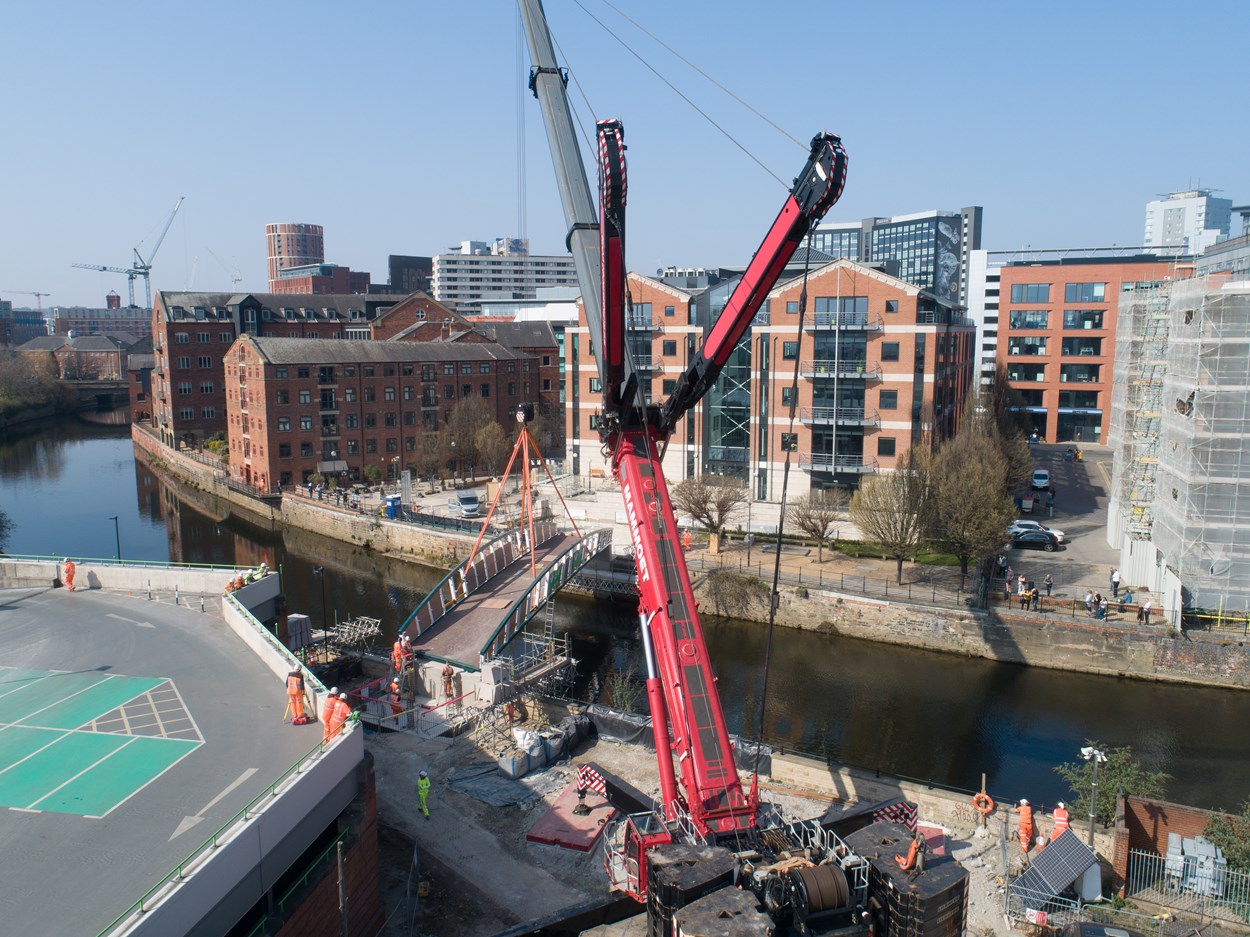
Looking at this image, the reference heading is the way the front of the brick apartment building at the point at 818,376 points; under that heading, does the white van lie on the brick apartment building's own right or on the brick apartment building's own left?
on the brick apartment building's own right

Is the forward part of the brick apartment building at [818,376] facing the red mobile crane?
yes

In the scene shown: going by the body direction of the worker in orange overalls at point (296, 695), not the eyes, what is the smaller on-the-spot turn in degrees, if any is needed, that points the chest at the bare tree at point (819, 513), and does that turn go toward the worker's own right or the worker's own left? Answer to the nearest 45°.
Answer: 0° — they already face it

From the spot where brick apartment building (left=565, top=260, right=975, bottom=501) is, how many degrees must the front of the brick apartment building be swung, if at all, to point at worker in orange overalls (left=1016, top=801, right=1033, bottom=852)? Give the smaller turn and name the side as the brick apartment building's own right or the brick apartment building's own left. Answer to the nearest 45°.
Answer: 0° — it already faces them

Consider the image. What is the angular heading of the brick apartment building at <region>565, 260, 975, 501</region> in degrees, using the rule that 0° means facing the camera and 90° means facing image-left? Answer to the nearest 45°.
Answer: approximately 0°

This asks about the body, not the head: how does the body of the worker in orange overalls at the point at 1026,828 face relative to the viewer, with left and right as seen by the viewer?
facing away from the viewer and to the left of the viewer

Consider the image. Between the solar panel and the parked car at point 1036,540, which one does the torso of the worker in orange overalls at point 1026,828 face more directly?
the parked car

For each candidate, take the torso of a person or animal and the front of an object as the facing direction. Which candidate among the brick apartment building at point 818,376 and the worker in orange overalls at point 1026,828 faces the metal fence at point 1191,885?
the brick apartment building
